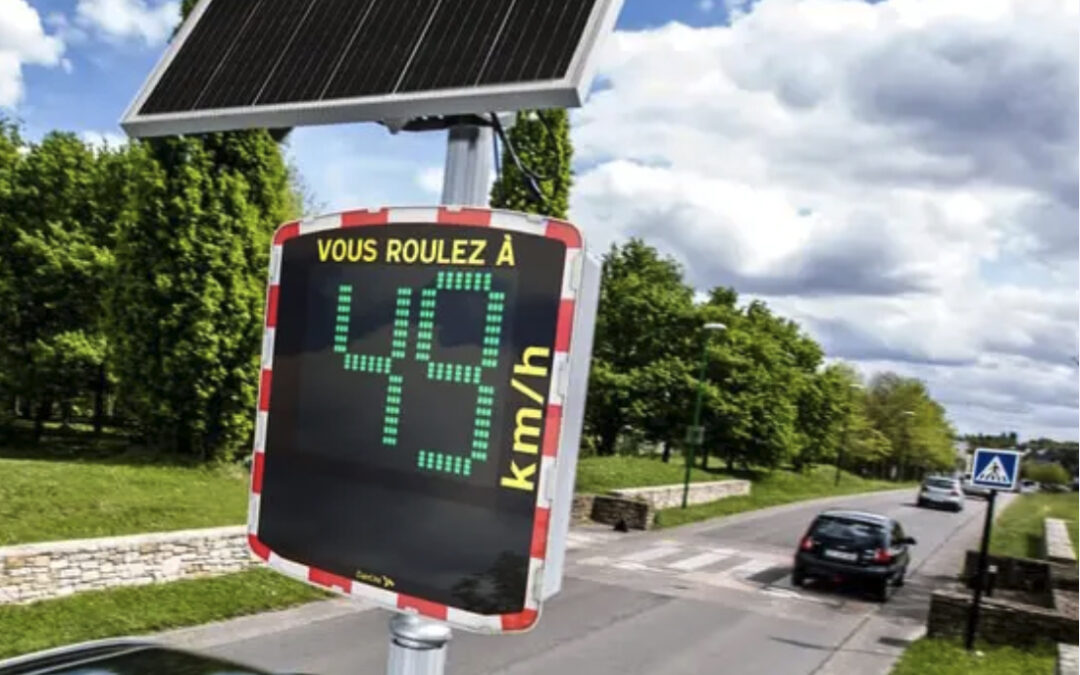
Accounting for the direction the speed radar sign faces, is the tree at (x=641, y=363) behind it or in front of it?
behind

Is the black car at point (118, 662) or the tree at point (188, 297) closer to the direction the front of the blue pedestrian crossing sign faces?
the black car

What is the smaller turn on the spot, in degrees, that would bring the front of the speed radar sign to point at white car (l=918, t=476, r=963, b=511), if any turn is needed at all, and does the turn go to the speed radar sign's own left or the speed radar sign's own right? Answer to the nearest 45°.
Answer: approximately 180°

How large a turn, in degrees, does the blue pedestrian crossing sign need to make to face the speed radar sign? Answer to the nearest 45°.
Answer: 0° — it already faces it

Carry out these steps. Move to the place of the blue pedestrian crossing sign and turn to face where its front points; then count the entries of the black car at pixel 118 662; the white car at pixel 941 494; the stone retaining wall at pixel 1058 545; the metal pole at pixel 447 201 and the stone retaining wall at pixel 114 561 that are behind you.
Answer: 2

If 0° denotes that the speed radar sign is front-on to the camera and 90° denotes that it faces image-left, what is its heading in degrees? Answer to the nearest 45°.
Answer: approximately 45°

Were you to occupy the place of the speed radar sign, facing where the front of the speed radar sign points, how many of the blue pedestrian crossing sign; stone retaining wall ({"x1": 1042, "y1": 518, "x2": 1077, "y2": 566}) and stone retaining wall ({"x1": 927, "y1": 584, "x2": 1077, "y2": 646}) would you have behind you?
3

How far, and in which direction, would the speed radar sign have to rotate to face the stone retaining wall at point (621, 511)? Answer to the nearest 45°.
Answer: approximately 135° to its right

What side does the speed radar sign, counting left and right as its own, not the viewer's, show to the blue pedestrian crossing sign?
back

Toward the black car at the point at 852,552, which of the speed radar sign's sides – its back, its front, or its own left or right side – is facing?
back

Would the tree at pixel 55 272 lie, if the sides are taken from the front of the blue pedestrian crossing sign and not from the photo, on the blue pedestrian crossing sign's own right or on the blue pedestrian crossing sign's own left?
on the blue pedestrian crossing sign's own right

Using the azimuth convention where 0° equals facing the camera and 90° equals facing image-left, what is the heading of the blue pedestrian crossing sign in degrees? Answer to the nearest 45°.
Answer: approximately 0°

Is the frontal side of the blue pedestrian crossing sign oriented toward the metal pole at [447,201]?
yes

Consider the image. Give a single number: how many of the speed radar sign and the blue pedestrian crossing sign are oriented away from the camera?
0
